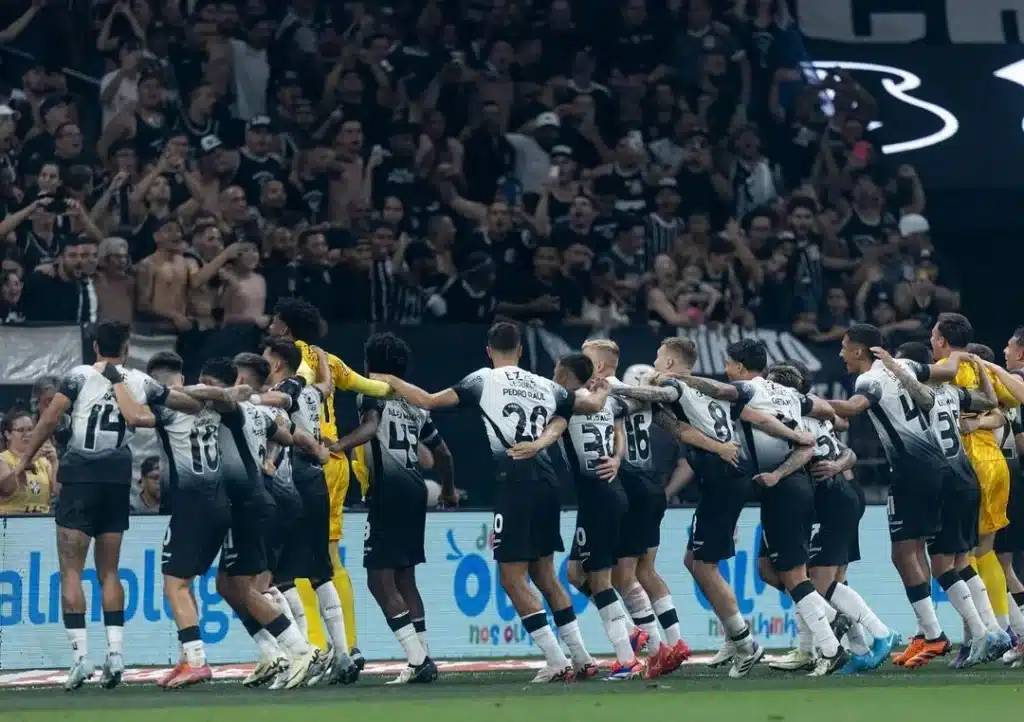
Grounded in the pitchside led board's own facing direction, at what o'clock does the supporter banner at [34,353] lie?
The supporter banner is roughly at 3 o'clock from the pitchside led board.

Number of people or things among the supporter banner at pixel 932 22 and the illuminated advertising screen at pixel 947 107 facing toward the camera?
2

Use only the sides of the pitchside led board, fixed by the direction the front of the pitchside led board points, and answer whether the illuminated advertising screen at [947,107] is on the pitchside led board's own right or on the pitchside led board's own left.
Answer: on the pitchside led board's own left

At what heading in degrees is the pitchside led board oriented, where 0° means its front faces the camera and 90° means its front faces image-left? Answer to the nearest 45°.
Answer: approximately 0°

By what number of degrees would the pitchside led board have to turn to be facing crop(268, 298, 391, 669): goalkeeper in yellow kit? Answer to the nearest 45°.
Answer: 0° — it already faces them

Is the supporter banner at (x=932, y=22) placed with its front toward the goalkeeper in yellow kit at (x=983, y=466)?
yes

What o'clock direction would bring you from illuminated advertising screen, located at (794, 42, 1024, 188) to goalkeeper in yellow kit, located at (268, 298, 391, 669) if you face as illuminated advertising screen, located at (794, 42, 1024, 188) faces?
The goalkeeper in yellow kit is roughly at 1 o'clock from the illuminated advertising screen.

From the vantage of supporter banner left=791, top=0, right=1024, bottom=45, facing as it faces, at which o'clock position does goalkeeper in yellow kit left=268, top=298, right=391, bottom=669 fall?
The goalkeeper in yellow kit is roughly at 1 o'clock from the supporter banner.

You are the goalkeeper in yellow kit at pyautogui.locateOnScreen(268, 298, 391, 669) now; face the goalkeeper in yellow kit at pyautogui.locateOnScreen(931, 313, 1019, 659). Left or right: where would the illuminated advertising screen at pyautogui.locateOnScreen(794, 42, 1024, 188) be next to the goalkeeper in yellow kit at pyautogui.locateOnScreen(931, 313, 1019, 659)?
left

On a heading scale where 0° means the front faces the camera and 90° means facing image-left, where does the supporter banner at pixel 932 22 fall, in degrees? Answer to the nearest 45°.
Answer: approximately 0°
